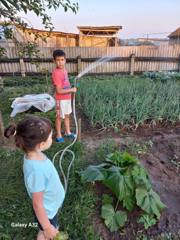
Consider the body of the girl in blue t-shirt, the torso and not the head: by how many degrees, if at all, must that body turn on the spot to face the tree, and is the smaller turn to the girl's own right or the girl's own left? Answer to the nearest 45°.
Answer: approximately 90° to the girl's own left

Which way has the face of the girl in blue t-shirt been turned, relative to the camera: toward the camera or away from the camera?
away from the camera

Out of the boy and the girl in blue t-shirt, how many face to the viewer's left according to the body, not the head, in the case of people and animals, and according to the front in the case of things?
0

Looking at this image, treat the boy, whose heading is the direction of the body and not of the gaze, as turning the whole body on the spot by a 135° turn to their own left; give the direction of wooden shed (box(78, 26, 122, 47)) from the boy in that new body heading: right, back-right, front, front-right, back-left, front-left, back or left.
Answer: front
